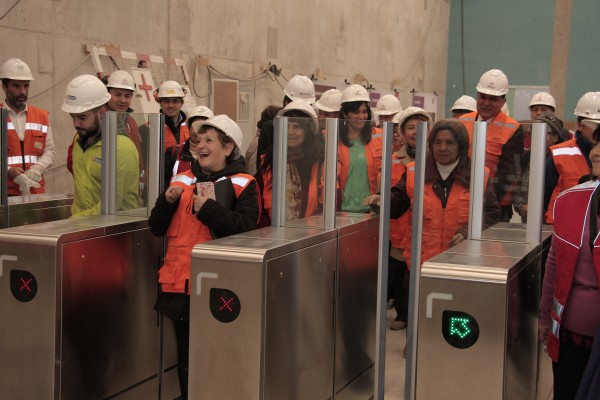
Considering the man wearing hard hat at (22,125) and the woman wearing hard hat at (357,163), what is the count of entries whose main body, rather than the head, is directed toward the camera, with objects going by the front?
2

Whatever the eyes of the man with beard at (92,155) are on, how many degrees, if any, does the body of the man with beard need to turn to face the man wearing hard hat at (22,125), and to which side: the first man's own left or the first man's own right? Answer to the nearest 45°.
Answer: approximately 135° to the first man's own right

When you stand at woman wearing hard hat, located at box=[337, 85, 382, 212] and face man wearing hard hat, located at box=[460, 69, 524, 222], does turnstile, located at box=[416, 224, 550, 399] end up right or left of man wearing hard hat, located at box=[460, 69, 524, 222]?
right

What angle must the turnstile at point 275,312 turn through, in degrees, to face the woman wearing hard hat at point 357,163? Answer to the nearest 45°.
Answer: approximately 180°

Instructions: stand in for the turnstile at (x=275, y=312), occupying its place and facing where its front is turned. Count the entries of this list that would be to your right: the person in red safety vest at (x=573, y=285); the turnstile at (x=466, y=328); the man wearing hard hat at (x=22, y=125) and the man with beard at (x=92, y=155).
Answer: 2

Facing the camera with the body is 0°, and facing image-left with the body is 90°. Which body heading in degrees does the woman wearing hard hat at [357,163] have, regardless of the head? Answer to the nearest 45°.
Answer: approximately 0°
